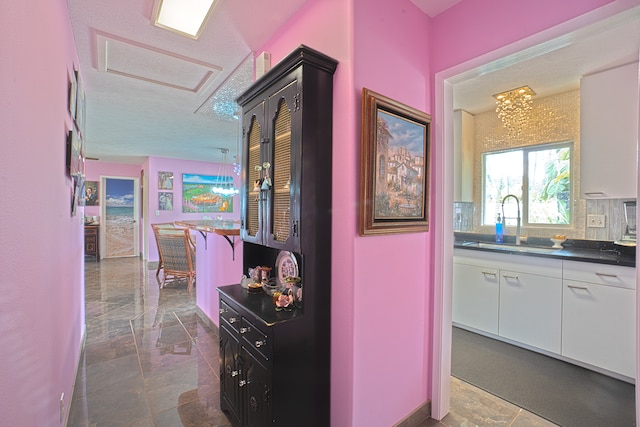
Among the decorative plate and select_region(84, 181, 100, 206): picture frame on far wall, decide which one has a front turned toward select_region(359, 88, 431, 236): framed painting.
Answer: the picture frame on far wall

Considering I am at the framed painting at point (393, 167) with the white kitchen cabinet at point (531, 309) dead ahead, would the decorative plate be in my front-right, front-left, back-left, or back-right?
back-left

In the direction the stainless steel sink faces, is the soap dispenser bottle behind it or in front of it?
behind

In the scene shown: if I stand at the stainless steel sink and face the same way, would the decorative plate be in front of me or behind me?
in front

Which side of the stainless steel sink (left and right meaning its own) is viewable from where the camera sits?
front

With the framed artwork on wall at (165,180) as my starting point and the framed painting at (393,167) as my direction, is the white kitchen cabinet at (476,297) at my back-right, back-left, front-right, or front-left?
front-left

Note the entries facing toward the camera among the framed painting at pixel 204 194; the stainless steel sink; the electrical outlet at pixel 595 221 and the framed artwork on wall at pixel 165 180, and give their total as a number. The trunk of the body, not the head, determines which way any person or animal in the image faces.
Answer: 4

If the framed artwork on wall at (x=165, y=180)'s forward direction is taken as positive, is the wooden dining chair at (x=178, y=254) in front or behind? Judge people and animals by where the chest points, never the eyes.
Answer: in front

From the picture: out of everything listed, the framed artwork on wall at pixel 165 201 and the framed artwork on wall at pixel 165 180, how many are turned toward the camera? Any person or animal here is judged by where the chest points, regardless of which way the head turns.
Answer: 2

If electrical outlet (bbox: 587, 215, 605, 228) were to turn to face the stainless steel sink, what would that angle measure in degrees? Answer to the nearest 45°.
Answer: approximately 45° to its right

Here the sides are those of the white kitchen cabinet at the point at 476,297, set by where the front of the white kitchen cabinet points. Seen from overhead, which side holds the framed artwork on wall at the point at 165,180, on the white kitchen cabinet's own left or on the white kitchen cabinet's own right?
on the white kitchen cabinet's own right

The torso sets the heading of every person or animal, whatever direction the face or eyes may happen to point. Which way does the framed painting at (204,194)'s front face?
toward the camera

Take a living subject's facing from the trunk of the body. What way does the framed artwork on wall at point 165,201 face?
toward the camera

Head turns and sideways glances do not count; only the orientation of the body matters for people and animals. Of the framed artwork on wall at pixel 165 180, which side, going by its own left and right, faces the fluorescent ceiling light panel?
front

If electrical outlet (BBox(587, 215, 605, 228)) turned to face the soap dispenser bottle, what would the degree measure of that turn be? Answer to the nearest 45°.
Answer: approximately 90° to its right

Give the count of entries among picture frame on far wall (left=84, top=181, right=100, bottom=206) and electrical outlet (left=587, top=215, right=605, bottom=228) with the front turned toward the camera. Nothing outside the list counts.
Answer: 2
